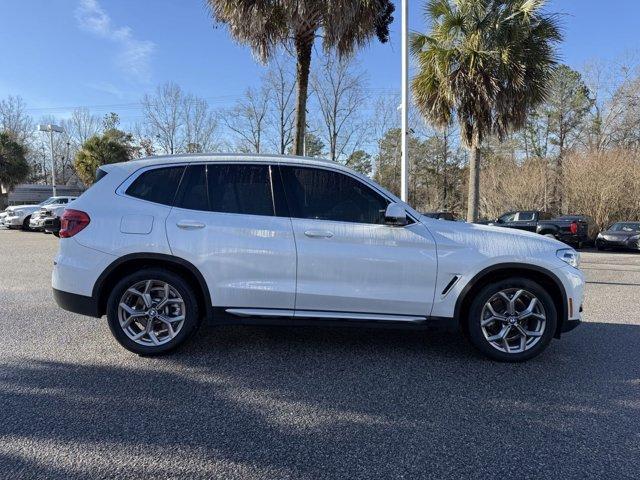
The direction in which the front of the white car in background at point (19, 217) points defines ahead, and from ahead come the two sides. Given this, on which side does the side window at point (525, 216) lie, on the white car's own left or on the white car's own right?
on the white car's own left

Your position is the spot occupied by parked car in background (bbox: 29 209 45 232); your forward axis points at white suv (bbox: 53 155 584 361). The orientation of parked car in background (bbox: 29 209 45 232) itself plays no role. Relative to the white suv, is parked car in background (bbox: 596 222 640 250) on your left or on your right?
left

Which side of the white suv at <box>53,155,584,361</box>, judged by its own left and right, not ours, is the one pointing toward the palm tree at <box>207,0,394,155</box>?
left

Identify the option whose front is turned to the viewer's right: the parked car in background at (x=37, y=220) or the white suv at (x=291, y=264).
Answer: the white suv

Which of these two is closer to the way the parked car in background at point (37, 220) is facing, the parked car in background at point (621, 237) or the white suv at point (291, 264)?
the white suv

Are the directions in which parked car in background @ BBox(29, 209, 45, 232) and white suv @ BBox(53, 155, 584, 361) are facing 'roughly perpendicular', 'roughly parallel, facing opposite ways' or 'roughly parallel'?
roughly perpendicular

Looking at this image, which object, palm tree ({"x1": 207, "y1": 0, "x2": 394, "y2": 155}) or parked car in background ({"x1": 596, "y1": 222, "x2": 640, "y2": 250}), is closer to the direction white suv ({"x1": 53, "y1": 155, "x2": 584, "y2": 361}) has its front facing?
the parked car in background

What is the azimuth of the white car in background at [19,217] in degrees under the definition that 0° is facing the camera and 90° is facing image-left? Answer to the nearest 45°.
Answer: approximately 45°

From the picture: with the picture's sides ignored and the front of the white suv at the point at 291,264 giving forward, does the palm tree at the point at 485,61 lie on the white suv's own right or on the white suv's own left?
on the white suv's own left

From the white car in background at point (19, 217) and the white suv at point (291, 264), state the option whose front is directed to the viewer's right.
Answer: the white suv

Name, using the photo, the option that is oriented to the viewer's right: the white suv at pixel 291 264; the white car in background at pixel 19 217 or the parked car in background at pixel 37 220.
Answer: the white suv

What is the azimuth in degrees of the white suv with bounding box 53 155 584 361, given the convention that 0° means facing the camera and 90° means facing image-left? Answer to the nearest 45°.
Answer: approximately 270°
